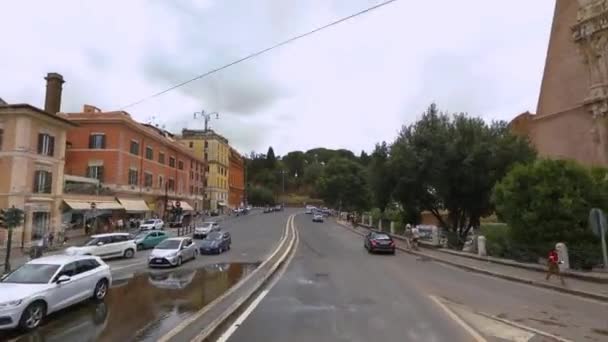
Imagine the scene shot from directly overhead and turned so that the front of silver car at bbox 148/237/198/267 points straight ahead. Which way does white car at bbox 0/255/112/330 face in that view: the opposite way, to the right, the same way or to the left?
the same way

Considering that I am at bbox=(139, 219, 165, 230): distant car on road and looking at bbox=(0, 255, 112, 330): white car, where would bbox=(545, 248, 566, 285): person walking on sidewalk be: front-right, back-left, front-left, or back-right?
front-left

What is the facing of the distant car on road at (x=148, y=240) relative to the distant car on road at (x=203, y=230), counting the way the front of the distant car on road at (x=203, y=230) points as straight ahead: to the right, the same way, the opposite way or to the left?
the same way

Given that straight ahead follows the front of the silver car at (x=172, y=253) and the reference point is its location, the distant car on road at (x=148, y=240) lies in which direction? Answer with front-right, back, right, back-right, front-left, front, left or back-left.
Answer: back-right

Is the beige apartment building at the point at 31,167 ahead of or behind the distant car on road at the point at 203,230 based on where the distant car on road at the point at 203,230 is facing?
ahead

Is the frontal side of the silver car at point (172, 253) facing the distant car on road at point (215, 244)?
no

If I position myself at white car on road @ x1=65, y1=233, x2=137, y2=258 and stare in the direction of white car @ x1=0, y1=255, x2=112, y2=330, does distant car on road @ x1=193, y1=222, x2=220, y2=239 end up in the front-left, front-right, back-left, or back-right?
back-left

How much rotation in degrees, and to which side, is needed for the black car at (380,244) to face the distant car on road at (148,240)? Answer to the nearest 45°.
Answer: approximately 45° to its left

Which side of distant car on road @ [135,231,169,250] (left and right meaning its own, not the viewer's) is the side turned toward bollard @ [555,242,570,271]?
left

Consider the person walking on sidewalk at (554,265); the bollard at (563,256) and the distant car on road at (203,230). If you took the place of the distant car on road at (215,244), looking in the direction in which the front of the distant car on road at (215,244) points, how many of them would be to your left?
2

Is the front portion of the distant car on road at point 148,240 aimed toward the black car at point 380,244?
no

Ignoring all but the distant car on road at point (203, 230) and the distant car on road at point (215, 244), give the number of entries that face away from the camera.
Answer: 0

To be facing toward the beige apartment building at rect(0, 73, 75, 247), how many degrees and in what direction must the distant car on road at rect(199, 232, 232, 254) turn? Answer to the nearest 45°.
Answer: approximately 90° to its right

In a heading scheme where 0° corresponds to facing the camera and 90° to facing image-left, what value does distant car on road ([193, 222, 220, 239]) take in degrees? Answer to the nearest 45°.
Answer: approximately 45°

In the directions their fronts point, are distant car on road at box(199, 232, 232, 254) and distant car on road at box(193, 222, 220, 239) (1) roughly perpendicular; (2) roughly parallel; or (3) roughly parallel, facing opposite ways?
roughly parallel

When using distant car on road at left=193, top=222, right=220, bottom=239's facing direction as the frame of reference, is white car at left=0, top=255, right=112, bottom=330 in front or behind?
in front

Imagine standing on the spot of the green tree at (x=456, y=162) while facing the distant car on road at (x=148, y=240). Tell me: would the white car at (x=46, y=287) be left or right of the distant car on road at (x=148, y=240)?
left

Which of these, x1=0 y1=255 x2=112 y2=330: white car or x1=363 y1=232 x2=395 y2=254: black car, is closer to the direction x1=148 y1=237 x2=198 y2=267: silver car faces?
the white car
